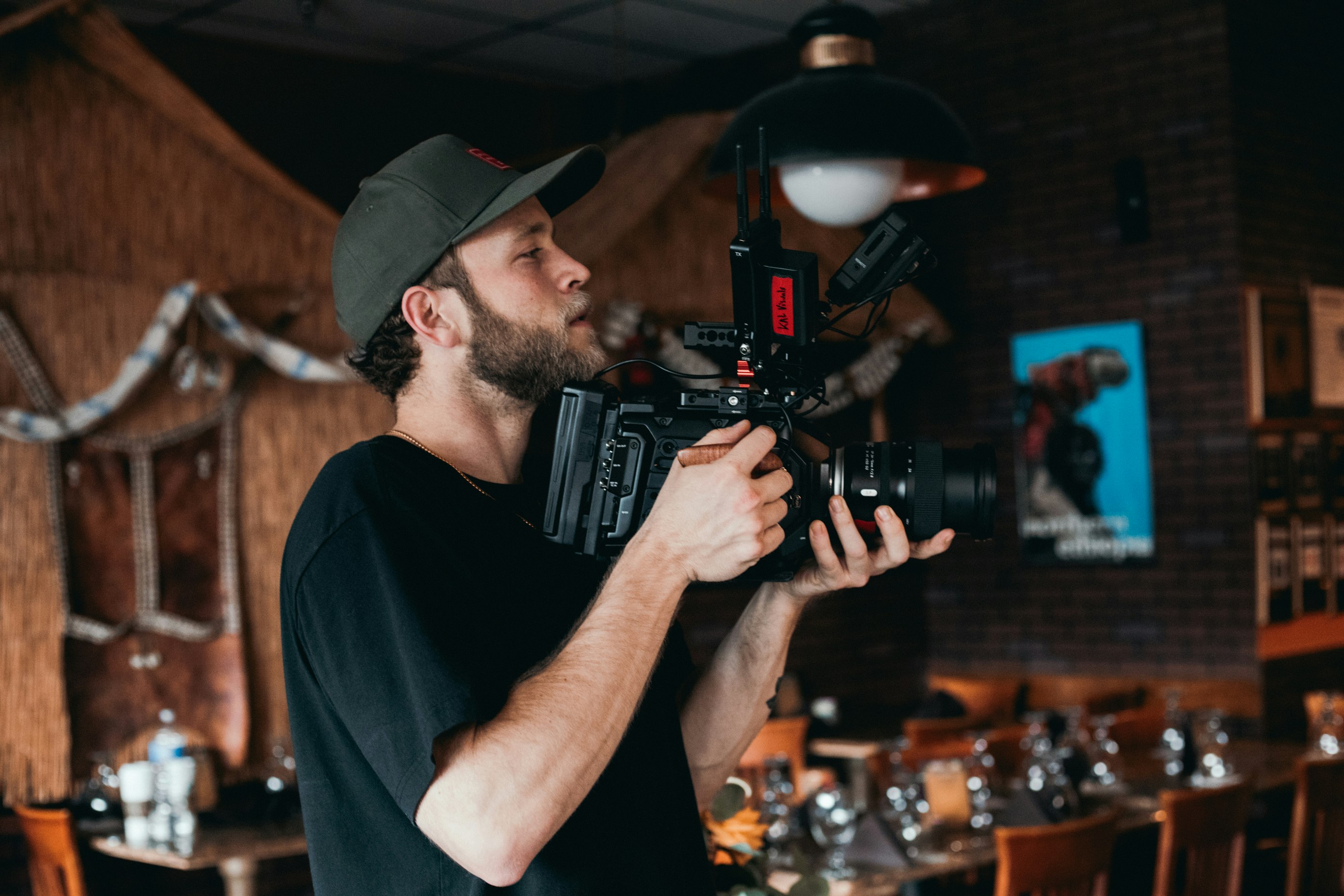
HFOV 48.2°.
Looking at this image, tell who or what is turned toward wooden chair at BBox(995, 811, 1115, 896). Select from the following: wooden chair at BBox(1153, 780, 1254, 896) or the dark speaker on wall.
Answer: the dark speaker on wall

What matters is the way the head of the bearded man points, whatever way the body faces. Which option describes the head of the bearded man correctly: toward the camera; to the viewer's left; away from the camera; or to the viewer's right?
to the viewer's right

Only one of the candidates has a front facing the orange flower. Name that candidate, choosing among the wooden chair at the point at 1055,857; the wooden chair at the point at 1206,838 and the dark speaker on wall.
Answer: the dark speaker on wall

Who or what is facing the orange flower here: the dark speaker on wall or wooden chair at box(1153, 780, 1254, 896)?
the dark speaker on wall

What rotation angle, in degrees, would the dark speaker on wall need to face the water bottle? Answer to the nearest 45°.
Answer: approximately 45° to its right

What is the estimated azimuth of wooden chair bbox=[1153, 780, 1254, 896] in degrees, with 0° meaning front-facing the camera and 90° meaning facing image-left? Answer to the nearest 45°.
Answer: approximately 135°

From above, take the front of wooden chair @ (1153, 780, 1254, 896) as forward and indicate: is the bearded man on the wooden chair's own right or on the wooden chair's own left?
on the wooden chair's own left
